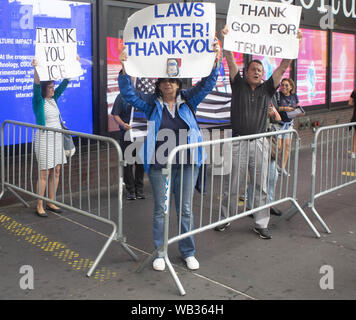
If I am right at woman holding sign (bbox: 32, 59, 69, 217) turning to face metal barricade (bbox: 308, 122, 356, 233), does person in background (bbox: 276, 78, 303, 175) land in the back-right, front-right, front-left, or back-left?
front-left

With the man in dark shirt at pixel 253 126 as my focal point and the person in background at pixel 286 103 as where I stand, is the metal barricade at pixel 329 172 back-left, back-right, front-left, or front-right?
front-left

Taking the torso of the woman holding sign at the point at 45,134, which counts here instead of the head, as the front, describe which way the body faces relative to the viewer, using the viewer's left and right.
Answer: facing the viewer and to the right of the viewer

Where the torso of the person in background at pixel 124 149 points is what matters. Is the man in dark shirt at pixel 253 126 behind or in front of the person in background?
in front

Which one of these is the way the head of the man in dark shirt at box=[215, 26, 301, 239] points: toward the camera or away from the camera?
toward the camera

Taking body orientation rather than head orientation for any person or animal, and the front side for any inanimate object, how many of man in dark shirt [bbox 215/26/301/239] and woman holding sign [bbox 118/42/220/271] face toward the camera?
2

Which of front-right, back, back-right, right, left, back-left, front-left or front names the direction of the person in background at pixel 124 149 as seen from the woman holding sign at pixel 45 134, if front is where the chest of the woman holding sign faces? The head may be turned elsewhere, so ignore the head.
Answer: left

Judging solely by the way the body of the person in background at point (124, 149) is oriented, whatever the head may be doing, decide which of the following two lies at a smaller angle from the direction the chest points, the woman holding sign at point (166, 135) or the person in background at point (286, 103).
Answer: the woman holding sign

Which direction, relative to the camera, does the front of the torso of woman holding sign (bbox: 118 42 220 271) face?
toward the camera

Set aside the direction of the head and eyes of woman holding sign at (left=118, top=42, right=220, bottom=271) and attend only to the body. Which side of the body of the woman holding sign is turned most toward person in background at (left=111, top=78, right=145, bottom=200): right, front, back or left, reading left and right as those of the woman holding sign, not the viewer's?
back

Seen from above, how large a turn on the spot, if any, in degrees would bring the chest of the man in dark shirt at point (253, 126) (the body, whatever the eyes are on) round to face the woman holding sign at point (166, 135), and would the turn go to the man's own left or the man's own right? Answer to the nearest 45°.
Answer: approximately 45° to the man's own right

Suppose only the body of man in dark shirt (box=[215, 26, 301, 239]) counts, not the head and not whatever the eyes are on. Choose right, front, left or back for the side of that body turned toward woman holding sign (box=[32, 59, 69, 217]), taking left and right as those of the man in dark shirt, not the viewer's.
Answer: right
